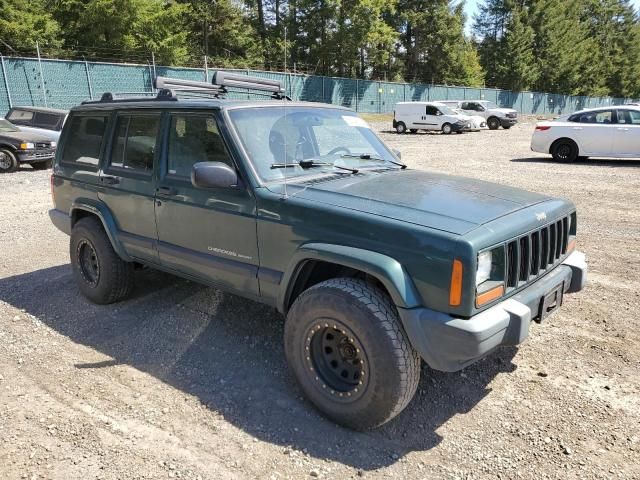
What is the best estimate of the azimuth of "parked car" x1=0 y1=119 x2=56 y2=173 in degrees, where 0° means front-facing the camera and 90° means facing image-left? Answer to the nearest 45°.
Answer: approximately 315°

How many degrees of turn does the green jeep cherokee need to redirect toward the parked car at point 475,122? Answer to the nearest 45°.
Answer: approximately 135° to its left

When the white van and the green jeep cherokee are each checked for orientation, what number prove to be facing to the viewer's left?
0

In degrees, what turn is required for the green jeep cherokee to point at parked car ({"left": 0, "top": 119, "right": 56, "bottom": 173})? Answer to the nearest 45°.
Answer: approximately 180°

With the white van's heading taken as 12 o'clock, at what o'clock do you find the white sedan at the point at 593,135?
The white sedan is roughly at 1 o'clock from the white van.

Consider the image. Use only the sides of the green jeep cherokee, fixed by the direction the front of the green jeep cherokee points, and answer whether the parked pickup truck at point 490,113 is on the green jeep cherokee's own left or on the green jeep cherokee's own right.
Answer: on the green jeep cherokee's own left

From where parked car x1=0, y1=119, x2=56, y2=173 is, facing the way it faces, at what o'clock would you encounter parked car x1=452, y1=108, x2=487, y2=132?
parked car x1=452, y1=108, x2=487, y2=132 is roughly at 10 o'clock from parked car x1=0, y1=119, x2=56, y2=173.

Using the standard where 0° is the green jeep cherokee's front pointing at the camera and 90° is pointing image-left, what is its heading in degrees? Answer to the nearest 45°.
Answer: approximately 315°

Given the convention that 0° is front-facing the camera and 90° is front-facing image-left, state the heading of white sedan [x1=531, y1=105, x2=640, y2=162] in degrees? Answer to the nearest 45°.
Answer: approximately 270°

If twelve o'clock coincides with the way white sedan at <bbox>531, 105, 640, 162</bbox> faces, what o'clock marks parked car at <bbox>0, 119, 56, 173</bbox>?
The parked car is roughly at 5 o'clock from the white sedan.
